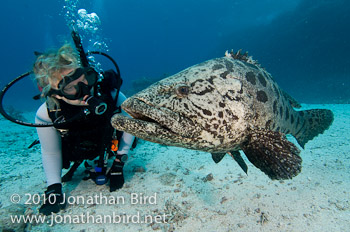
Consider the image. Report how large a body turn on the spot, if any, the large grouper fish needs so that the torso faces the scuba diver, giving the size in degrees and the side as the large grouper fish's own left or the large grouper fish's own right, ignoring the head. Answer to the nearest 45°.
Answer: approximately 45° to the large grouper fish's own right

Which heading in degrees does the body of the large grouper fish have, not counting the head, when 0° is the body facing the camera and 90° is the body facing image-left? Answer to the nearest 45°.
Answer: approximately 45°
